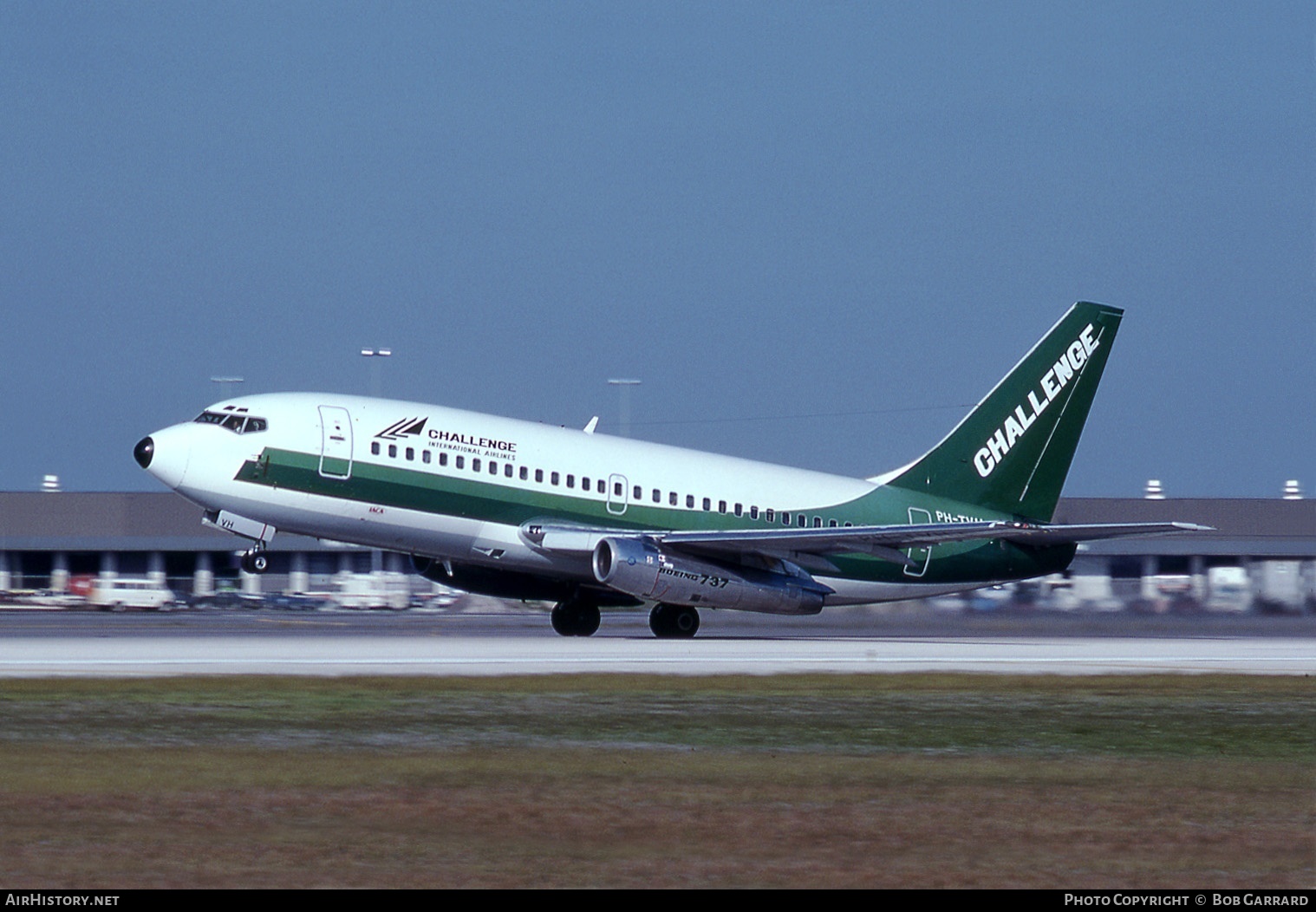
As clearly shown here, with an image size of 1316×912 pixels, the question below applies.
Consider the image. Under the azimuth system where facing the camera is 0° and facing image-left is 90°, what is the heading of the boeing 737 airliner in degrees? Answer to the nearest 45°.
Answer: approximately 45°
